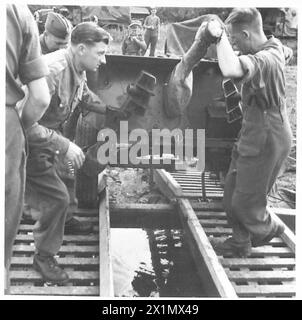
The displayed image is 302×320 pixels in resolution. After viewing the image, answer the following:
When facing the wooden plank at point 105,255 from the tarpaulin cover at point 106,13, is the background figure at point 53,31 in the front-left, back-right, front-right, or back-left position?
front-right

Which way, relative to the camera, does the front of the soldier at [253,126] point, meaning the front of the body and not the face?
to the viewer's left

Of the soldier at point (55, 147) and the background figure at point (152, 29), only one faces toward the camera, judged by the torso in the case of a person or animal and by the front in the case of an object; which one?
the background figure

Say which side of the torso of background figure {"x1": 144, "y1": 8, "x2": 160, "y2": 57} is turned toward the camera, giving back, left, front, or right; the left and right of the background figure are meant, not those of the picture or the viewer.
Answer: front

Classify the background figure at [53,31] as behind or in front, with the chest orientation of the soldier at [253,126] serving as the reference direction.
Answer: in front

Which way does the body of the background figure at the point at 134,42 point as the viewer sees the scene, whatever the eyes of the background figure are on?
toward the camera

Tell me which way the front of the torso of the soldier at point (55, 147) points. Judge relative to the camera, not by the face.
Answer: to the viewer's right

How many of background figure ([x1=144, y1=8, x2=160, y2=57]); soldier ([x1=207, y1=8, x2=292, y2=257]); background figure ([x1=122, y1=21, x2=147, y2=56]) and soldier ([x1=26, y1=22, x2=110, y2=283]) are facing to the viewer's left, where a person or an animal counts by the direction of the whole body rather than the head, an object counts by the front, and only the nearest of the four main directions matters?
1

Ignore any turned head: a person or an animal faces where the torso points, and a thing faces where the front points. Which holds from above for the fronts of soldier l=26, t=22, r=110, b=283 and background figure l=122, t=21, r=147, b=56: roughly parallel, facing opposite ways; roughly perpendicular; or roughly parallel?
roughly perpendicular

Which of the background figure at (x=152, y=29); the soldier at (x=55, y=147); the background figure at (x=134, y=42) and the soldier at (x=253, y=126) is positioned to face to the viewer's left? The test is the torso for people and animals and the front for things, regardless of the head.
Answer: the soldier at (x=253, y=126)

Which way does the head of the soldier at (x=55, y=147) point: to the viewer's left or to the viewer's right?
to the viewer's right

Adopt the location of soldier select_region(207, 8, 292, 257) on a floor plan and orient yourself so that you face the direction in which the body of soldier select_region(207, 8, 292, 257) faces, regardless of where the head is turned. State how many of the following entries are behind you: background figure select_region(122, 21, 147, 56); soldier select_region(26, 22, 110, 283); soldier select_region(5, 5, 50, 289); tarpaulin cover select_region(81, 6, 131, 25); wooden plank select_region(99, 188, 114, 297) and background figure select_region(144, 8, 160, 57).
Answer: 0

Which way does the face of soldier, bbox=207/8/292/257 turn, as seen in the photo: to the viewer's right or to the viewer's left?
to the viewer's left

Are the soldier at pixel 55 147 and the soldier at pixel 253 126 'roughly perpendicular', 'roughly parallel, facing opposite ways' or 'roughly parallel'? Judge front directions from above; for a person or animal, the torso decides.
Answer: roughly parallel, facing opposite ways

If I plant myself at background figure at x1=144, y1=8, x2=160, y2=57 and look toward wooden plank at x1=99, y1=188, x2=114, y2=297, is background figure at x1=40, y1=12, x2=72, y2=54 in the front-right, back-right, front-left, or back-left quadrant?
front-right

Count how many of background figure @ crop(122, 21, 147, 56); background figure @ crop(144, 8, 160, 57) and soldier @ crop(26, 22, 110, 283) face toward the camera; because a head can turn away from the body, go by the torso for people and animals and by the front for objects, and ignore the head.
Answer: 2
